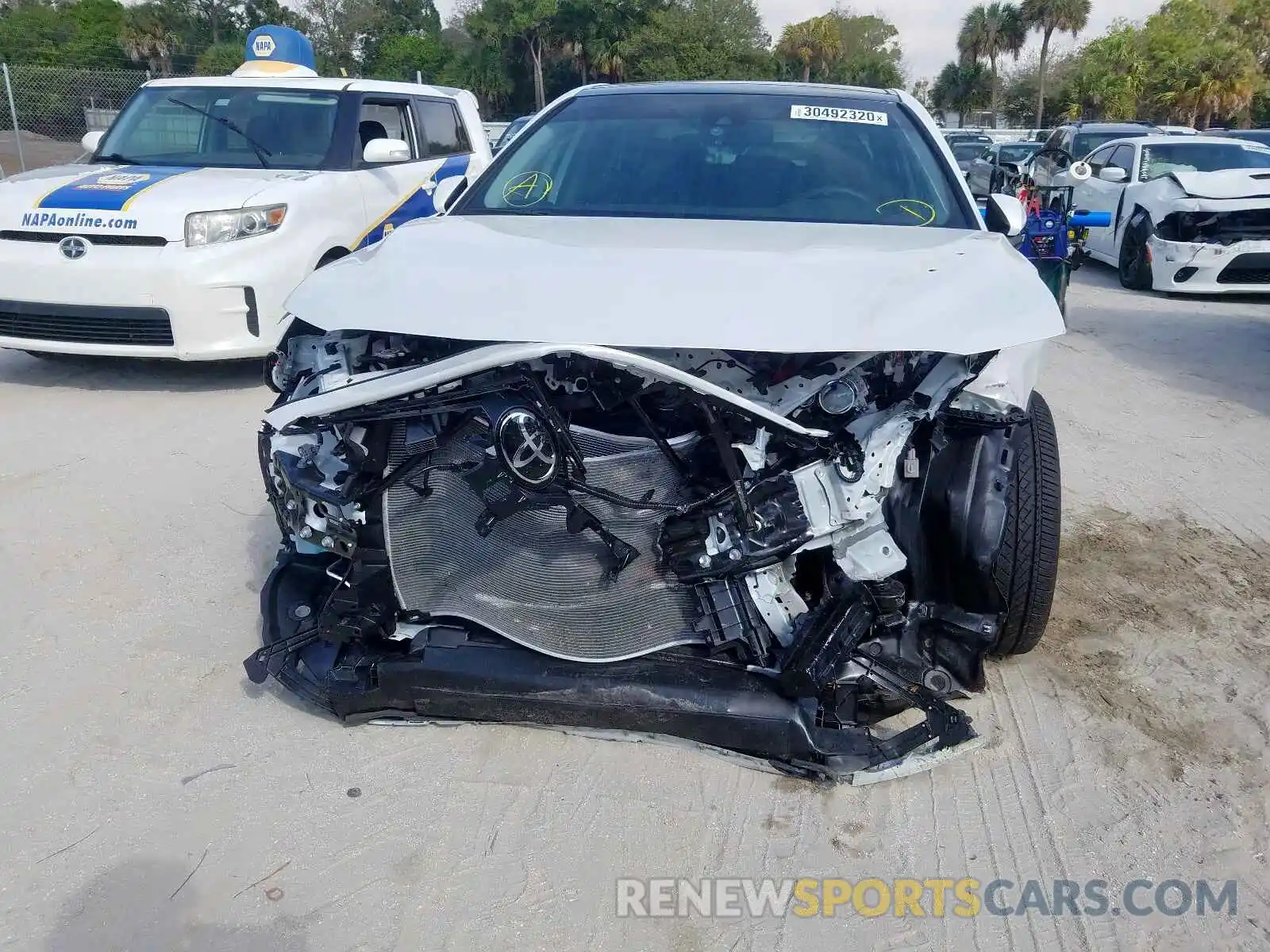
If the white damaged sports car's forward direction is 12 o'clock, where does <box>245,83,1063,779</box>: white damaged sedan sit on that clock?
The white damaged sedan is roughly at 2 o'clock from the white damaged sports car.

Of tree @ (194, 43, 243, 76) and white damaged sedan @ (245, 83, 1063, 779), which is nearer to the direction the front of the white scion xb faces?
the white damaged sedan

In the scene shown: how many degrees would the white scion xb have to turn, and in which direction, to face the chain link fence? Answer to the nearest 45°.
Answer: approximately 135° to its right

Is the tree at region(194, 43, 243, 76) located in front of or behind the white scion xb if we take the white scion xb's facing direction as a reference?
behind

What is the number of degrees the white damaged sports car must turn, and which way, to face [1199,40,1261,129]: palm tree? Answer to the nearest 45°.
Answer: approximately 135° to its left

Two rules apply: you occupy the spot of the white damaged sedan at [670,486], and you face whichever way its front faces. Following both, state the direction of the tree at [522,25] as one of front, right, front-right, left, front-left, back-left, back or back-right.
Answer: back

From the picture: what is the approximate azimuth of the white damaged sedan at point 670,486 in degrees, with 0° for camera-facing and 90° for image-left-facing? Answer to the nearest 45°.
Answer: approximately 0°

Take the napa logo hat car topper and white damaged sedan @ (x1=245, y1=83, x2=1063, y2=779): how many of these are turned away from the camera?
0

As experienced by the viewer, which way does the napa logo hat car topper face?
facing the viewer and to the left of the viewer

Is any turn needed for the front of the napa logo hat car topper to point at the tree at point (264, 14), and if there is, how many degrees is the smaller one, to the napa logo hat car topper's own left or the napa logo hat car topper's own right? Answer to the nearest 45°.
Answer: approximately 135° to the napa logo hat car topper's own right

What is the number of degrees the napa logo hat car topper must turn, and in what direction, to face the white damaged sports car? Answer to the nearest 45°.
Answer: approximately 135° to its left

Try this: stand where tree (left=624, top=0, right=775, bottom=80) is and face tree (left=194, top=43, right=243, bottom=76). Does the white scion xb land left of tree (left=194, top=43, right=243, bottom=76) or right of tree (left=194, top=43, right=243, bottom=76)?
left

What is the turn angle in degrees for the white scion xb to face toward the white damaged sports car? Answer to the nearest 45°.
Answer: approximately 135° to its left
